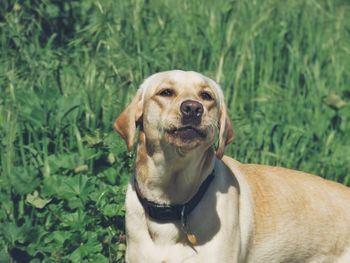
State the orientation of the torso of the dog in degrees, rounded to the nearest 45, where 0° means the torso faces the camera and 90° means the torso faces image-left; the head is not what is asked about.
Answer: approximately 45°

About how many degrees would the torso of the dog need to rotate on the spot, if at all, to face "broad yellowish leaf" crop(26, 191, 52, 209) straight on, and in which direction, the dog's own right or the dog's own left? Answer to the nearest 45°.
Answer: approximately 45° to the dog's own right
